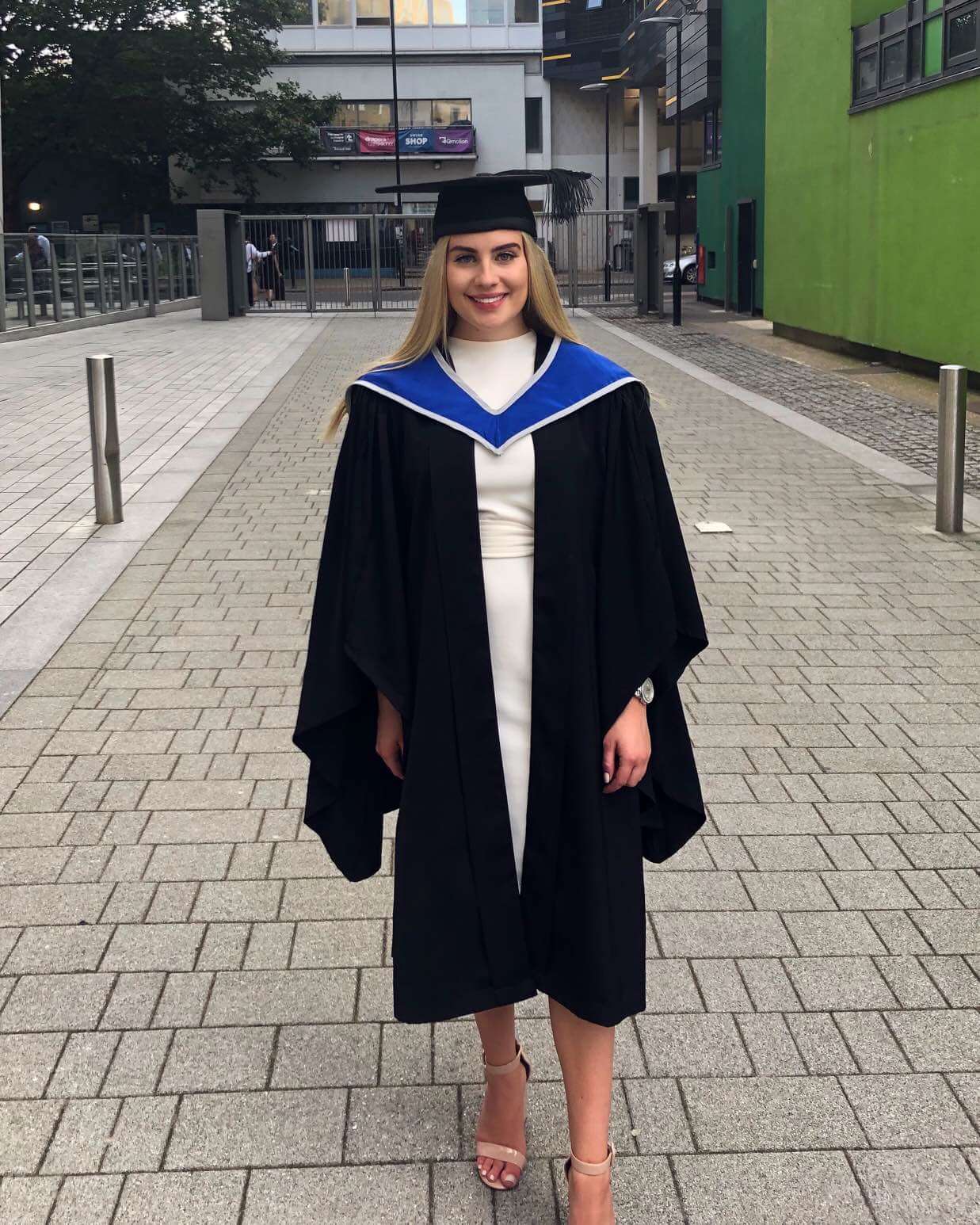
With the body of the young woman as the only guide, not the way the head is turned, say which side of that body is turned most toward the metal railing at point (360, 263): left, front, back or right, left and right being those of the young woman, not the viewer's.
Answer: back

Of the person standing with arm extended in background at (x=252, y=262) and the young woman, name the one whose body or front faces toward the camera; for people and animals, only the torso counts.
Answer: the young woman

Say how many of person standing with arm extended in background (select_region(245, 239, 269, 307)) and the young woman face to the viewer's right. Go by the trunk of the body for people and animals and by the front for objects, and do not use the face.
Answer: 1

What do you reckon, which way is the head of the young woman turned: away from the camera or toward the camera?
toward the camera

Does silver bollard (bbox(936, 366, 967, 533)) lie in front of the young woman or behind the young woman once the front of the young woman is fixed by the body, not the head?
behind

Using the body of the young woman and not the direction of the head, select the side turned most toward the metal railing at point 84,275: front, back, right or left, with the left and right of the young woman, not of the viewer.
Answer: back

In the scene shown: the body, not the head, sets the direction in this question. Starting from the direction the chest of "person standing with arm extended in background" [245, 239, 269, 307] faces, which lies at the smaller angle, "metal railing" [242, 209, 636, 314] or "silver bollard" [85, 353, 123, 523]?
the metal railing

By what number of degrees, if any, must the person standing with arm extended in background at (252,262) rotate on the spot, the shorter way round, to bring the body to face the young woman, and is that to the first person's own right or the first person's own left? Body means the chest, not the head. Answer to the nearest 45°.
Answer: approximately 90° to the first person's own right

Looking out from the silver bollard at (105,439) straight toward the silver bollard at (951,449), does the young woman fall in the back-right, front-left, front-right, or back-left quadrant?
front-right

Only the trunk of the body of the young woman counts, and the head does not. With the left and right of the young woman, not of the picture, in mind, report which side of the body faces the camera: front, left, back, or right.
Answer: front

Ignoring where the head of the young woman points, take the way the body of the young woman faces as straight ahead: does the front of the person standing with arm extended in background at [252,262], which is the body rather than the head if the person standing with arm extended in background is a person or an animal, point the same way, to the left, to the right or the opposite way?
to the left

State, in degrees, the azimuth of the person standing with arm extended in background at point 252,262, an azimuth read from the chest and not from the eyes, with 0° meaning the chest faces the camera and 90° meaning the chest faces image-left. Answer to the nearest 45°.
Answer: approximately 270°

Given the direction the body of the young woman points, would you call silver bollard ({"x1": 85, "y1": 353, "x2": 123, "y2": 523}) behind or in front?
behind
